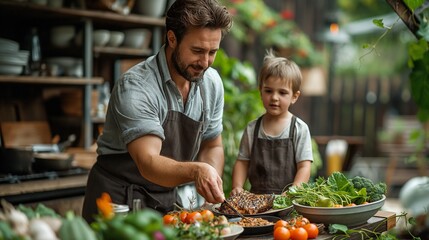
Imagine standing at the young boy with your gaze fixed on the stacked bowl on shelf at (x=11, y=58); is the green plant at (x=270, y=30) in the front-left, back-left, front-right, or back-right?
front-right

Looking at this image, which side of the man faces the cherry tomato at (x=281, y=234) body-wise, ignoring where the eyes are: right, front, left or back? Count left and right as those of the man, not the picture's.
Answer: front

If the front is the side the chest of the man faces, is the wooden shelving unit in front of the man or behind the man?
behind

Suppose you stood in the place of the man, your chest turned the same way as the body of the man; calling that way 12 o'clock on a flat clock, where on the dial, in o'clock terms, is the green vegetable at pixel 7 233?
The green vegetable is roughly at 2 o'clock from the man.

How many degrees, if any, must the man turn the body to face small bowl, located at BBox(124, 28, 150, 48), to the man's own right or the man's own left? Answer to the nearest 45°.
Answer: approximately 135° to the man's own left

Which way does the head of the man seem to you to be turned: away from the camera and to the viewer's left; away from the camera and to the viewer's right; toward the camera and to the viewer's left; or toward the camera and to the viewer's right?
toward the camera and to the viewer's right

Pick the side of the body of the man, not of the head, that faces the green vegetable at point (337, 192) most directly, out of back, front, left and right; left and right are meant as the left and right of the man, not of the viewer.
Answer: front

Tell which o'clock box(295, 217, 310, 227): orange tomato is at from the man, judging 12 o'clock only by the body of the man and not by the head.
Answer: The orange tomato is roughly at 12 o'clock from the man.

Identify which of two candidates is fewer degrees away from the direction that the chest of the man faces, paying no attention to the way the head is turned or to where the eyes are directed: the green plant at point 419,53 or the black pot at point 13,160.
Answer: the green plant

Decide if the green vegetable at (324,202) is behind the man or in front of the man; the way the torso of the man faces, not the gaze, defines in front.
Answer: in front

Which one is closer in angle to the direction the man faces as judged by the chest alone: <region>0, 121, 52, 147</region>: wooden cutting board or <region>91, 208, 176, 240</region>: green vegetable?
the green vegetable

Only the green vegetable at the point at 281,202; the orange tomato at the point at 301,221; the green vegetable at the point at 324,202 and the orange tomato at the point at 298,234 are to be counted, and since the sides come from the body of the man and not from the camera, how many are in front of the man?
4

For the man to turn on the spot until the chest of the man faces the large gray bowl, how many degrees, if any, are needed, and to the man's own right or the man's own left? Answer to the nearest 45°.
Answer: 0° — they already face it

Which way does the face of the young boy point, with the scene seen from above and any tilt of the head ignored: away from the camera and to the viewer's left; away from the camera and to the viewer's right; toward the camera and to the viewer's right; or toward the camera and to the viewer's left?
toward the camera and to the viewer's left

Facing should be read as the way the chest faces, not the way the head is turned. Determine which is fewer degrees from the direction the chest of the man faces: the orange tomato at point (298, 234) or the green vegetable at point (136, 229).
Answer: the orange tomato

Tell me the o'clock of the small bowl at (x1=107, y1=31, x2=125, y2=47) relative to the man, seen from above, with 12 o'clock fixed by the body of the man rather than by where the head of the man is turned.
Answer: The small bowl is roughly at 7 o'clock from the man.

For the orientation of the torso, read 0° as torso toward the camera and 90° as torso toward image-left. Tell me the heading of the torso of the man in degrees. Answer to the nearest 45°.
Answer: approximately 315°

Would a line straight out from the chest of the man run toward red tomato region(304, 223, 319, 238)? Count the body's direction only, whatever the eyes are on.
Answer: yes

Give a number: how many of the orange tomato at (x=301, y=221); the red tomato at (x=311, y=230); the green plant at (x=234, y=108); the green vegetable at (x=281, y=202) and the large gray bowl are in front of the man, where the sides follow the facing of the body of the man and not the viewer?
4
